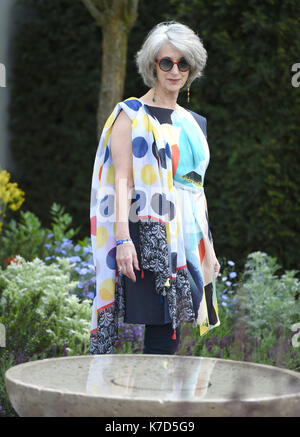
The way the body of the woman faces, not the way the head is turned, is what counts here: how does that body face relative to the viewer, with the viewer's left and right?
facing the viewer and to the right of the viewer

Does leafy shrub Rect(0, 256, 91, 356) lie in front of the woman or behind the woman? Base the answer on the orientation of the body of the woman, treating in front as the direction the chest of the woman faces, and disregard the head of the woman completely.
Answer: behind

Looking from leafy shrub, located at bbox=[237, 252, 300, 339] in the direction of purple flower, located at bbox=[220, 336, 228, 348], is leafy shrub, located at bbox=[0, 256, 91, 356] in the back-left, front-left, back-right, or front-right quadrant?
front-right

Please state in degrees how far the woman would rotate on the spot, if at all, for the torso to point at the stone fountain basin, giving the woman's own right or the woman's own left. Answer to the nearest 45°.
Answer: approximately 45° to the woman's own right

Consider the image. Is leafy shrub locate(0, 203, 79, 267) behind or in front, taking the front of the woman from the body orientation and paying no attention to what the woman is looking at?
behind

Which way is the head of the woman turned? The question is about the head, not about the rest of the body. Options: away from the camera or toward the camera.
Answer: toward the camera

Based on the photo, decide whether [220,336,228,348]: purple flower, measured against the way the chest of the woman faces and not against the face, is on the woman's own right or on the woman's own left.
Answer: on the woman's own left

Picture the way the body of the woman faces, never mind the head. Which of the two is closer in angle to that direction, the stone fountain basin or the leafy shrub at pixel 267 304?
the stone fountain basin

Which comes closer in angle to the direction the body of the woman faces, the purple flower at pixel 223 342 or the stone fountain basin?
the stone fountain basin
